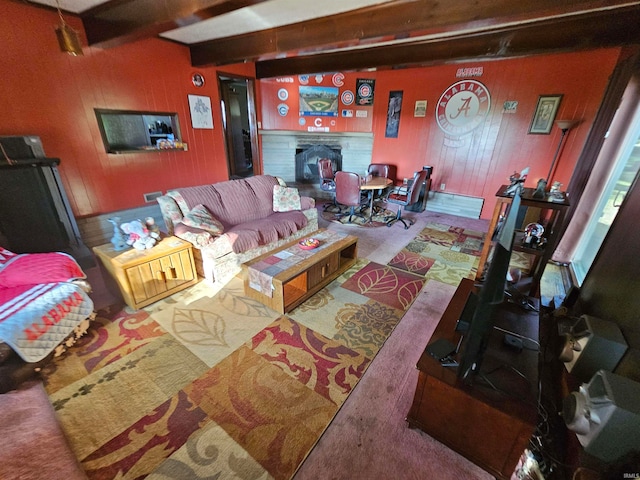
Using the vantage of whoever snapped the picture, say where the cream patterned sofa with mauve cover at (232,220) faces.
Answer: facing the viewer and to the right of the viewer

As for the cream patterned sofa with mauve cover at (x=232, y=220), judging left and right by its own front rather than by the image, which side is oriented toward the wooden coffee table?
front

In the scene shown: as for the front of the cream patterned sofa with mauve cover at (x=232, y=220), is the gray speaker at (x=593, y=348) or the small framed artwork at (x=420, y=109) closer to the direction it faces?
the gray speaker

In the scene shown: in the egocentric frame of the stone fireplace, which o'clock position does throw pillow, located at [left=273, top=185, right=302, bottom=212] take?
The throw pillow is roughly at 12 o'clock from the stone fireplace.

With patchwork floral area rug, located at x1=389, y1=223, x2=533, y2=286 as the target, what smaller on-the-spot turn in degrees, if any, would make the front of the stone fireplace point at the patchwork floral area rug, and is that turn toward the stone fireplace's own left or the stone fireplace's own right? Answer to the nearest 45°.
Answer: approximately 45° to the stone fireplace's own left

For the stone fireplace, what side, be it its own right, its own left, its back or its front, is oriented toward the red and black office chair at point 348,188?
front

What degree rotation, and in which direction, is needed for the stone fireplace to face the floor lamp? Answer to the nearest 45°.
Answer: approximately 45° to its left

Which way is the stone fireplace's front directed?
toward the camera

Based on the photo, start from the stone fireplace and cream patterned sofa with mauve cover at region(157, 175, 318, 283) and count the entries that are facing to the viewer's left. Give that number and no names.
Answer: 0

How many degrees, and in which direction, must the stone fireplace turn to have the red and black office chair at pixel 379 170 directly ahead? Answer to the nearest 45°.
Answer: approximately 90° to its left

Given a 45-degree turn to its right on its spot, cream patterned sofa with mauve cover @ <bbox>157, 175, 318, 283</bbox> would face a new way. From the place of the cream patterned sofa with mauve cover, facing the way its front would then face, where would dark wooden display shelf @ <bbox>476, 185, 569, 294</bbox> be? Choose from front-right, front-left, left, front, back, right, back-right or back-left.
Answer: front-left

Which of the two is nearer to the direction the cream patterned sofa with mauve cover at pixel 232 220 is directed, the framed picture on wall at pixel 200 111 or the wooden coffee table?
the wooden coffee table

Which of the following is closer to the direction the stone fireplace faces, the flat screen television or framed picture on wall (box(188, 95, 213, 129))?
the flat screen television

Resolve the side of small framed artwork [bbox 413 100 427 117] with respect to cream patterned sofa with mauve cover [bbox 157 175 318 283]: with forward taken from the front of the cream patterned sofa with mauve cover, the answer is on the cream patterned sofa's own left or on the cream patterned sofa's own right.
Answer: on the cream patterned sofa's own left

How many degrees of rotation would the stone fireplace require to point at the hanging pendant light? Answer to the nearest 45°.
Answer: approximately 45° to its right
